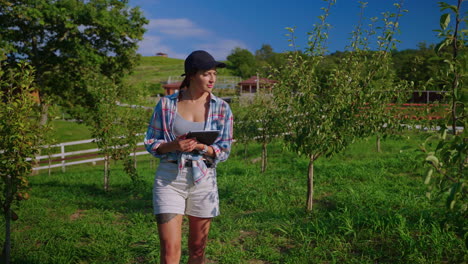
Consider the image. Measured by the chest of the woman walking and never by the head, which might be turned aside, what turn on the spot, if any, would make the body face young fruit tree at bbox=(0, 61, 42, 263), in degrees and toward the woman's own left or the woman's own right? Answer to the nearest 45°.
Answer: approximately 135° to the woman's own right

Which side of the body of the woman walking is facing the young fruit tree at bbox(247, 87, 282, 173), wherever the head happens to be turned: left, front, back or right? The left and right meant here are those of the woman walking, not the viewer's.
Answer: back

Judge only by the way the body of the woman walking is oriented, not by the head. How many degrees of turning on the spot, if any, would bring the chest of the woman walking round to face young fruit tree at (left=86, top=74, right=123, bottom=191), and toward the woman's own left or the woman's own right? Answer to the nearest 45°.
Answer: approximately 180°

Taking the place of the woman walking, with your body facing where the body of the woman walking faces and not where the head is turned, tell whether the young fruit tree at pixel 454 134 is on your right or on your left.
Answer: on your left

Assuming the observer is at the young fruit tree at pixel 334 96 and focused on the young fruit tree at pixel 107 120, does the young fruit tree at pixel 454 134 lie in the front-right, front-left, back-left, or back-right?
back-left

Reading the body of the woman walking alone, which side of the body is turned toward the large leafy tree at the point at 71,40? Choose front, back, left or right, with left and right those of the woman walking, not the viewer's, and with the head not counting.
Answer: back

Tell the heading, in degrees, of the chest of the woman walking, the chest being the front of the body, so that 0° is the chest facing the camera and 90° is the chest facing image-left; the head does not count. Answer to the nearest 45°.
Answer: approximately 0°
